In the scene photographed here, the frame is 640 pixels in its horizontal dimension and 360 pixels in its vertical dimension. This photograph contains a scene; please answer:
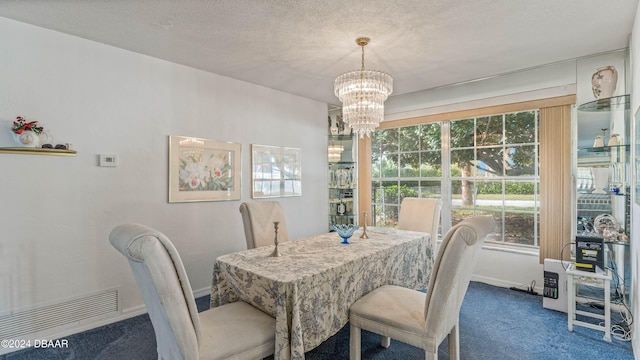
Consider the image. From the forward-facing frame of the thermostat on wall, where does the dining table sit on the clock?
The dining table is roughly at 11 o'clock from the thermostat on wall.

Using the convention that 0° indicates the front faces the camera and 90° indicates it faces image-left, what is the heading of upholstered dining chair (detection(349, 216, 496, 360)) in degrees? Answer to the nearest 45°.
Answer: approximately 135°

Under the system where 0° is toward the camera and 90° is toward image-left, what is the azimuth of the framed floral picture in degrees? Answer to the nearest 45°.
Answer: approximately 315°

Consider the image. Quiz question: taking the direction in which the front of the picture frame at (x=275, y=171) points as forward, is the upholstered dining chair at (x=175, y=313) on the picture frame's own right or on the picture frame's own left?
on the picture frame's own right

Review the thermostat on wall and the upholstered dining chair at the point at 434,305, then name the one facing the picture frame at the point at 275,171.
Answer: the upholstered dining chair

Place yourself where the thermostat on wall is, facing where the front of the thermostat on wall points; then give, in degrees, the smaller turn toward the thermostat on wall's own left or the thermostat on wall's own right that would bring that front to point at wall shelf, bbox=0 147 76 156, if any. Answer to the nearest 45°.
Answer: approximately 90° to the thermostat on wall's own right

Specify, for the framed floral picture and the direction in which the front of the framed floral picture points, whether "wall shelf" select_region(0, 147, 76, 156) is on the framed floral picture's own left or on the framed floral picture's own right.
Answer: on the framed floral picture's own right

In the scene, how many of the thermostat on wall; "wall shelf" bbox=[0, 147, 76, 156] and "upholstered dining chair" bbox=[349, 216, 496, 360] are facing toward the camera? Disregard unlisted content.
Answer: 2
